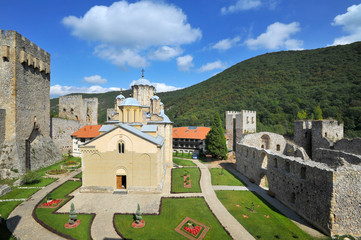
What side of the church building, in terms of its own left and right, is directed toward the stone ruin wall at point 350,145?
left

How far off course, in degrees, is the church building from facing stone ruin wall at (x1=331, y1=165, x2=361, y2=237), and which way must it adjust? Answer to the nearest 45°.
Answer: approximately 45° to its left

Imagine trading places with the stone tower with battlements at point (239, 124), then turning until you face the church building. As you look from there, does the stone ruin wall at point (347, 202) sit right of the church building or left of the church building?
left

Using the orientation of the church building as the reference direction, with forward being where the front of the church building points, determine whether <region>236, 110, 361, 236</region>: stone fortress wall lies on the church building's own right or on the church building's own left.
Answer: on the church building's own left

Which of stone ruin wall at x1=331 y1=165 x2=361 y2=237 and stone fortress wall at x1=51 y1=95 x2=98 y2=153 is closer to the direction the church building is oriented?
the stone ruin wall

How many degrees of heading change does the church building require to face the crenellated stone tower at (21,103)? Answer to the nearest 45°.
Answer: approximately 135° to its right

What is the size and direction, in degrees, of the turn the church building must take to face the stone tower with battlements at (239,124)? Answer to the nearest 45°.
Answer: approximately 135° to its left

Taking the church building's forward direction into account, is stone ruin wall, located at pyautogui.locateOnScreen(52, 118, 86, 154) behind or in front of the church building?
behind

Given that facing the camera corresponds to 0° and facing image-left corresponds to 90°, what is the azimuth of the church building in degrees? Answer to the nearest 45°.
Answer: approximately 0°
